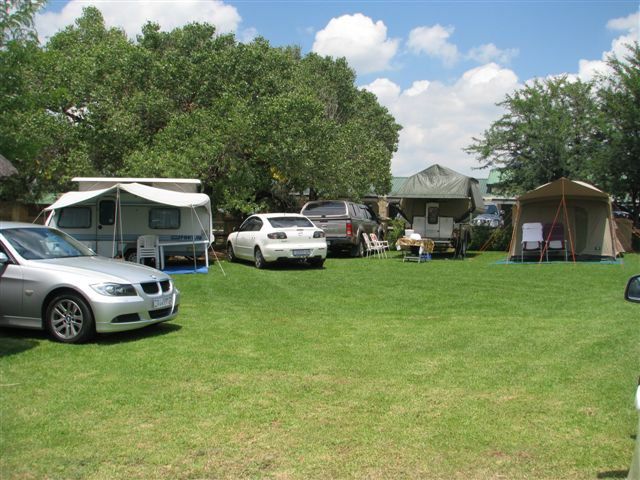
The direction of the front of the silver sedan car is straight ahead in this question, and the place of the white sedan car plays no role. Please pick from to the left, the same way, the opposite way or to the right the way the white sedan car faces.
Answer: the opposite way

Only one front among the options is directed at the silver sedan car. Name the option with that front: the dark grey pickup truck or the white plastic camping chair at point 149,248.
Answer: the white plastic camping chair

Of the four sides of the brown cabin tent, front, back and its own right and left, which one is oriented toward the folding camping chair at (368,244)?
right

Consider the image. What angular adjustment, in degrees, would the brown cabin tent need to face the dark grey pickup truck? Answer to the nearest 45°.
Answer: approximately 90° to its right

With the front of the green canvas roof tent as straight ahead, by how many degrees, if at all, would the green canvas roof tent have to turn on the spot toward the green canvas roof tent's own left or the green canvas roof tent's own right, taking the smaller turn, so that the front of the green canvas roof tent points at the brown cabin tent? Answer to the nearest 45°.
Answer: approximately 90° to the green canvas roof tent's own left

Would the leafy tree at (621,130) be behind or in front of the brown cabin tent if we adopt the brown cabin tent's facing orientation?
behind
